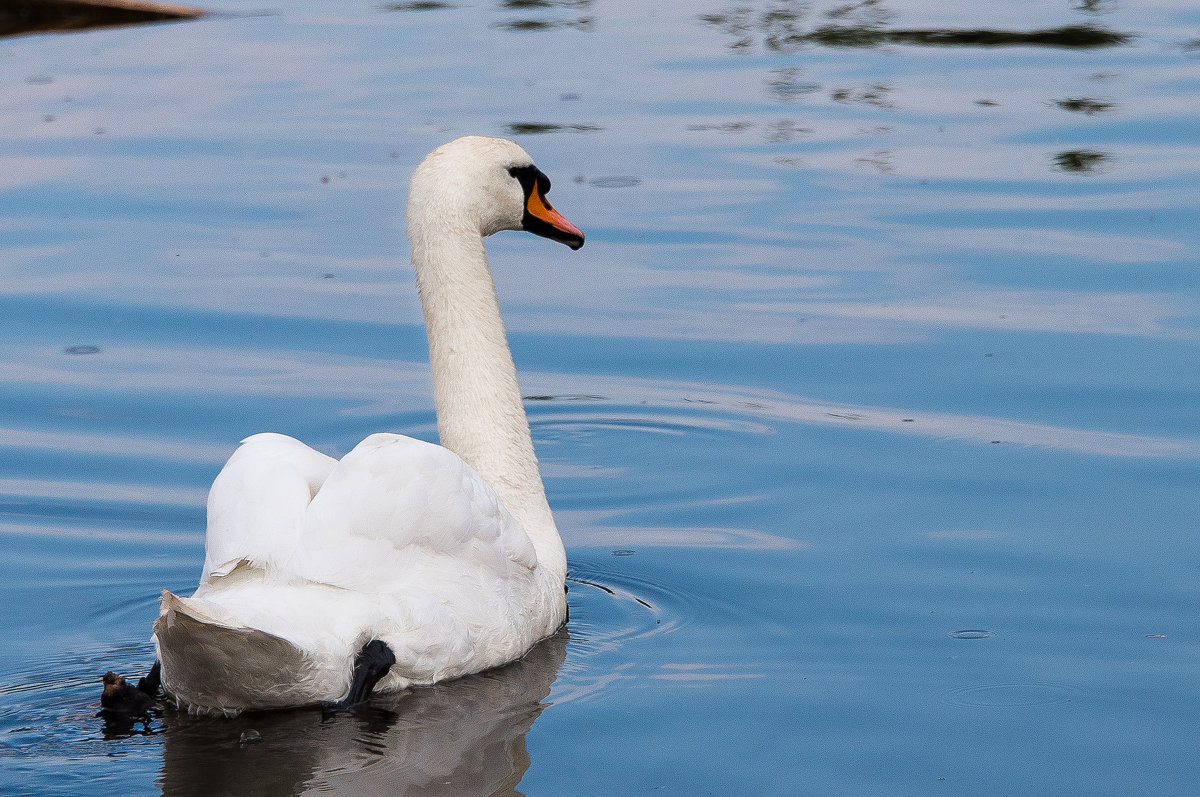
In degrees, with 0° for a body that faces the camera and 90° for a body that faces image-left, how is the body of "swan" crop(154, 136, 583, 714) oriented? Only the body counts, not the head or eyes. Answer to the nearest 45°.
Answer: approximately 225°
